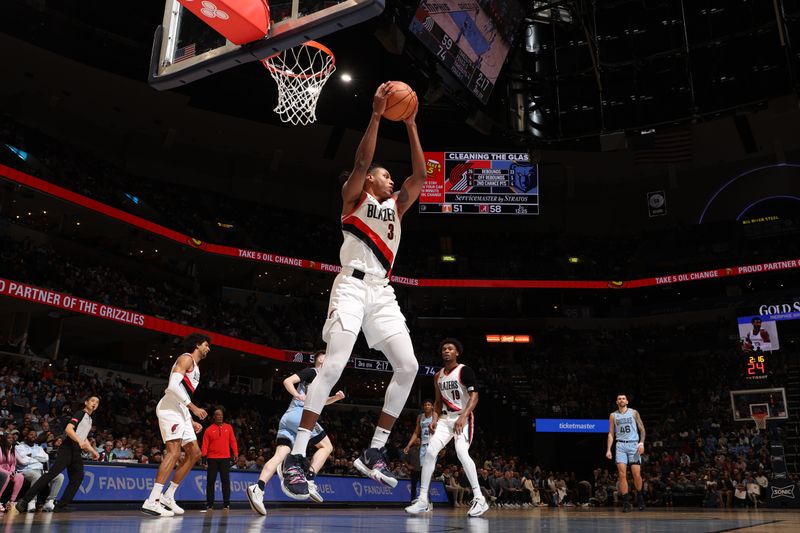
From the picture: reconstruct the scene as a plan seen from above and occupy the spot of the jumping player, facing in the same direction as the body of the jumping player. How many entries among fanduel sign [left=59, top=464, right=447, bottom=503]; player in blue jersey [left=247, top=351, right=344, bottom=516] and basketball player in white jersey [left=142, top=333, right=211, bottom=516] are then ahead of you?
0

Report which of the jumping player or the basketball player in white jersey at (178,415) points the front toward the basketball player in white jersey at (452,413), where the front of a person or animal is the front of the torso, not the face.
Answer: the basketball player in white jersey at (178,415)

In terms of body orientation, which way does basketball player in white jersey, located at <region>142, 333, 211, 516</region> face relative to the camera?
to the viewer's right

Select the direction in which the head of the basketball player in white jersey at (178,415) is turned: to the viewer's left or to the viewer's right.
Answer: to the viewer's right

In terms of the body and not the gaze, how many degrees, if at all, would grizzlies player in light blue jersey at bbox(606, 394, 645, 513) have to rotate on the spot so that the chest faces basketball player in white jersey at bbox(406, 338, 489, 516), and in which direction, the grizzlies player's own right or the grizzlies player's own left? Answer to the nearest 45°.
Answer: approximately 45° to the grizzlies player's own right

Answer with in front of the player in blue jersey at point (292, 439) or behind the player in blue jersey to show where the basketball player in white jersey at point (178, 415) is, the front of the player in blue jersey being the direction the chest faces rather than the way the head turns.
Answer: behind

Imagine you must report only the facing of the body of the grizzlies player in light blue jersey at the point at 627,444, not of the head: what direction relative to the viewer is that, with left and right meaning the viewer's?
facing the viewer

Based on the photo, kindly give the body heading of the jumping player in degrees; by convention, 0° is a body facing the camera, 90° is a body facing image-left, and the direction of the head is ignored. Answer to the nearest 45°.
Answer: approximately 315°

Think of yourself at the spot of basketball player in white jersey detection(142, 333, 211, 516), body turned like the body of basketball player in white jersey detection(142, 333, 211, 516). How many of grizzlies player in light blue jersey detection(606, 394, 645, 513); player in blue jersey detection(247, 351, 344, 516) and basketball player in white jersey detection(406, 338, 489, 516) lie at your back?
0

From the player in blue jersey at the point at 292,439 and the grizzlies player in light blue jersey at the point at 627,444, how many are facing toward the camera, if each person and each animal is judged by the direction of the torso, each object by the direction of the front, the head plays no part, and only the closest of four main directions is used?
1

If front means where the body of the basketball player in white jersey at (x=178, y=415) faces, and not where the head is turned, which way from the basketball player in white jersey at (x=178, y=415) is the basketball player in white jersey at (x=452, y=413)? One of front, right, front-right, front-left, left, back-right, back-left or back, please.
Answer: front

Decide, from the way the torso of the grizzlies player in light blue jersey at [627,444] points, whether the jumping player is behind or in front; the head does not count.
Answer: in front

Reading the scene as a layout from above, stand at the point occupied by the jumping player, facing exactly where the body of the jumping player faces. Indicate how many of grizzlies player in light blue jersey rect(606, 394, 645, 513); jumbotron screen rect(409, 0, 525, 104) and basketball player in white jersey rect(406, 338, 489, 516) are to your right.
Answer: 0
